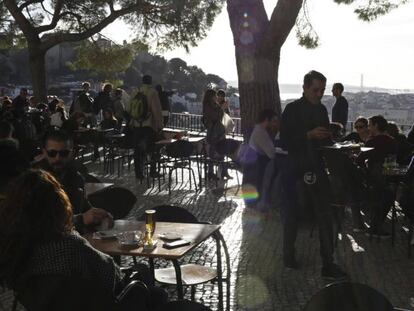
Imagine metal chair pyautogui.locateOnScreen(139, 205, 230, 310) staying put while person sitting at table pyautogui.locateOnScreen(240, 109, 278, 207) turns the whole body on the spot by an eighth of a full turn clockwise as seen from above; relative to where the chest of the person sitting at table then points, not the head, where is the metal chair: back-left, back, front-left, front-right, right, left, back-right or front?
front-right

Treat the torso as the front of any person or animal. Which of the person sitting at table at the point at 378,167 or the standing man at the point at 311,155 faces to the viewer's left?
the person sitting at table

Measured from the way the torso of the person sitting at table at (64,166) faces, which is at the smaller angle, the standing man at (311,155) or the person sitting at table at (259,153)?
the standing man

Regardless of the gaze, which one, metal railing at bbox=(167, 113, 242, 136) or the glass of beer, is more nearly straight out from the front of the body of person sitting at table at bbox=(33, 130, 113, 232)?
the glass of beer

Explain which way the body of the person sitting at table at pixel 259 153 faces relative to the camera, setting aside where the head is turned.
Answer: to the viewer's right

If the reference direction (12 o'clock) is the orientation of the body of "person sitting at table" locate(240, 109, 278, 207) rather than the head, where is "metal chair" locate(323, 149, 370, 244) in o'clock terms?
The metal chair is roughly at 2 o'clock from the person sitting at table.

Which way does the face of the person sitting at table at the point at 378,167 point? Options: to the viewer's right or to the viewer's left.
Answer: to the viewer's left

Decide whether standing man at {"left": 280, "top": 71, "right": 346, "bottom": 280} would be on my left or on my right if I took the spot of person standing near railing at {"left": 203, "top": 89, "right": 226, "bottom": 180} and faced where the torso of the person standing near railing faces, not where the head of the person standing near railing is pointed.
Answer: on my right

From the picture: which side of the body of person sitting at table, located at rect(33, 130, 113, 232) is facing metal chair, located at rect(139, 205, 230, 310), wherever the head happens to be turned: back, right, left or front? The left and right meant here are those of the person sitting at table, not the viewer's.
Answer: front

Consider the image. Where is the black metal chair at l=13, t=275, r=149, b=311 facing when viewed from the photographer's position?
facing away from the viewer and to the right of the viewer

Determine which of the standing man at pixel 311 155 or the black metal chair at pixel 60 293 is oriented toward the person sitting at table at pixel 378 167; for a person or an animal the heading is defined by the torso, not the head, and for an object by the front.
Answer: the black metal chair

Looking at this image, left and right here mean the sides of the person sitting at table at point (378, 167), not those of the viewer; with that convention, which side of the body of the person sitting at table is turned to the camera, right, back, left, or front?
left
